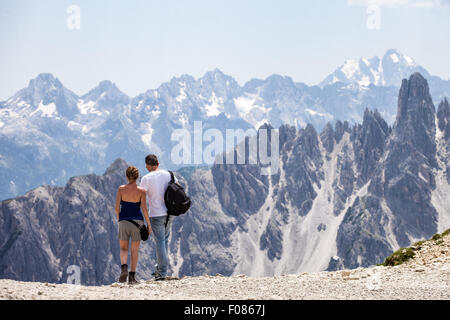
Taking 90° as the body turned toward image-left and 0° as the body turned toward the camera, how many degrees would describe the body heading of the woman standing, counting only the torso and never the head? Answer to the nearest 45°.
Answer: approximately 180°

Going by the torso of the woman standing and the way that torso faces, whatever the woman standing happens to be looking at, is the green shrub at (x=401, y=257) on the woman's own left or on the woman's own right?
on the woman's own right

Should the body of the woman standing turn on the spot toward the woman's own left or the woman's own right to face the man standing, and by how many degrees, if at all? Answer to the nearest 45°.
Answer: approximately 45° to the woman's own right
